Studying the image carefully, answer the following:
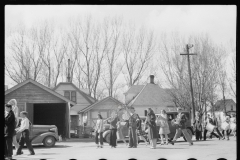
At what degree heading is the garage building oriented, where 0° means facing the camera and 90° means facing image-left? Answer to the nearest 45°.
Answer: approximately 0°

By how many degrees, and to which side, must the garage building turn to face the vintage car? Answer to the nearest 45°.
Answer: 0° — it already faces it

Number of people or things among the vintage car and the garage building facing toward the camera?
1

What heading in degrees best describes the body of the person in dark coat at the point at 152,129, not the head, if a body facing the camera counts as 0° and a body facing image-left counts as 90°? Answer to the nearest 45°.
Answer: approximately 45°
